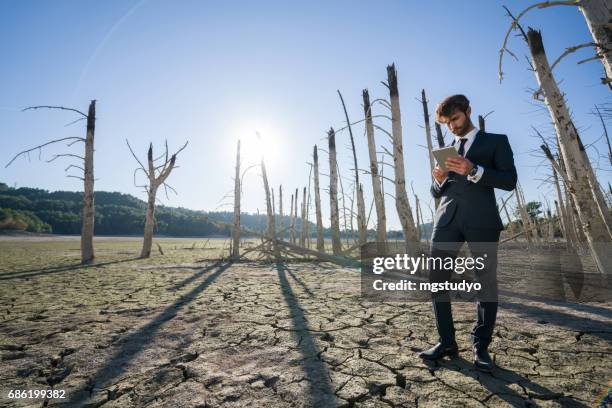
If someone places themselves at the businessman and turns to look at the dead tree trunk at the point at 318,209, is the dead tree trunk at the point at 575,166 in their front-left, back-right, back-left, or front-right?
front-right

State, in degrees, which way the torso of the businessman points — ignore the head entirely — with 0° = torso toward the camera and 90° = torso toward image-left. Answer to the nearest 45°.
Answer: approximately 45°

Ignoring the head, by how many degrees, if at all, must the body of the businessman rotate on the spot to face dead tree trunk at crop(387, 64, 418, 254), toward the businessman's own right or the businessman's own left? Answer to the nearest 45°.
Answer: approximately 135° to the businessman's own right

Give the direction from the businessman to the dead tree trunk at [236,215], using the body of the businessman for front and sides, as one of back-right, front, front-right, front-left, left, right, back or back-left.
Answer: right

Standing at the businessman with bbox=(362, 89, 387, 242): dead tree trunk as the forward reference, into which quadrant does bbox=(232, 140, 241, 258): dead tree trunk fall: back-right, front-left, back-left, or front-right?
front-left

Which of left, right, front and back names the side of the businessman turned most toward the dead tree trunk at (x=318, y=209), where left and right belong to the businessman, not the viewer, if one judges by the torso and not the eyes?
right
